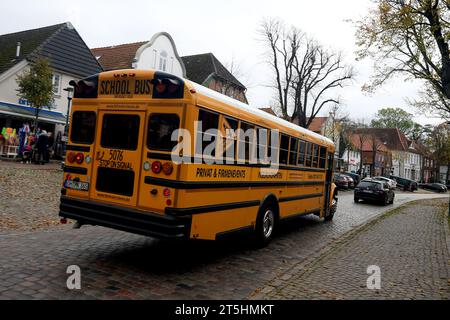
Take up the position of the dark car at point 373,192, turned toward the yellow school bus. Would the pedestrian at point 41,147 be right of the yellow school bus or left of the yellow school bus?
right

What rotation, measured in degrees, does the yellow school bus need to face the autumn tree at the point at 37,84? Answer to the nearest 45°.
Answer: approximately 90° to its left

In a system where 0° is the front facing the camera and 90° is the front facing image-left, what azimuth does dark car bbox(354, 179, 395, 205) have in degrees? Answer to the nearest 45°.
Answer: approximately 225°

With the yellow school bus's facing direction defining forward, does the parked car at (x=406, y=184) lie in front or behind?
in front

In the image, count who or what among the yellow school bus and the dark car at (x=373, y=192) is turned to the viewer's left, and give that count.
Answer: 0

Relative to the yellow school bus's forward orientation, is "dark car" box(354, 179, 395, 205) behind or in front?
in front

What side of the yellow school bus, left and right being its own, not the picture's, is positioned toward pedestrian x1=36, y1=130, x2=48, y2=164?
left

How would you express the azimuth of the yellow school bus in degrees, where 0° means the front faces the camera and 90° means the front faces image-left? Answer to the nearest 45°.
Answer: approximately 225°
